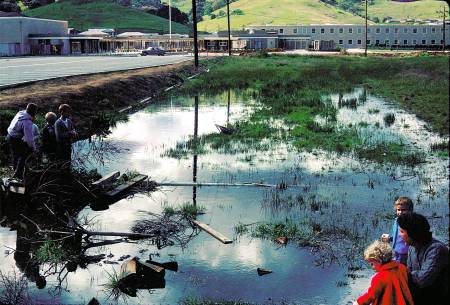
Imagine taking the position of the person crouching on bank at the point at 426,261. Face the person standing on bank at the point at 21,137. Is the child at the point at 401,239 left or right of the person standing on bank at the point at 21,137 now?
right

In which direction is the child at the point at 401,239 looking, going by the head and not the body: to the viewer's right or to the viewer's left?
to the viewer's left

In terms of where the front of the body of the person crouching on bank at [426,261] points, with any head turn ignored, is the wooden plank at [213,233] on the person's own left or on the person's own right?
on the person's own right

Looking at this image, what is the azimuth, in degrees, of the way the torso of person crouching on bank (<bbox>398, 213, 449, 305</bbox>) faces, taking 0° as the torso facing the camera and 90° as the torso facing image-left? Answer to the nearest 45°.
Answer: approximately 90°

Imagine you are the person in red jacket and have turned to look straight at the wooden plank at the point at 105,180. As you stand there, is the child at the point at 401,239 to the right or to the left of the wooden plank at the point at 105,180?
right

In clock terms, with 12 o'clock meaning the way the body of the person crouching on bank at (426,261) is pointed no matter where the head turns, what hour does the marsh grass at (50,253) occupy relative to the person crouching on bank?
The marsh grass is roughly at 1 o'clock from the person crouching on bank.

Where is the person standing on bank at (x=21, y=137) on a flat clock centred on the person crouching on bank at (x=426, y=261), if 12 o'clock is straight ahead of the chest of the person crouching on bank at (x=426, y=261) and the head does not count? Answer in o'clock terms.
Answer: the person standing on bank at (x=21, y=137) is roughly at 1 o'clock from the person crouching on bank at (x=426, y=261).

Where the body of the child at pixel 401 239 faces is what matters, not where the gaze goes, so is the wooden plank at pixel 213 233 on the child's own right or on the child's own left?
on the child's own right
